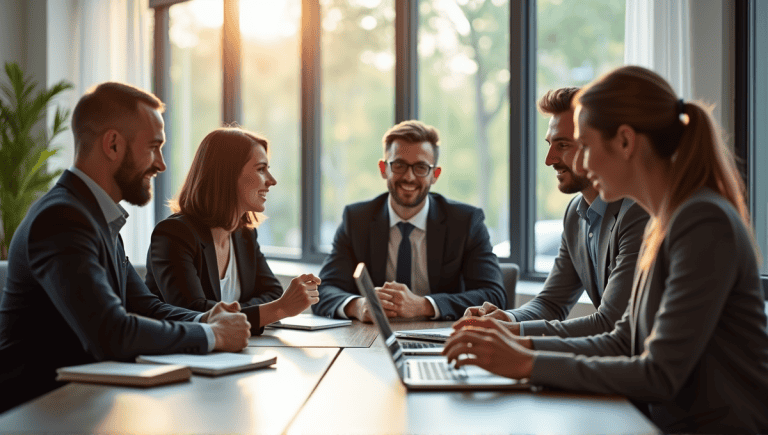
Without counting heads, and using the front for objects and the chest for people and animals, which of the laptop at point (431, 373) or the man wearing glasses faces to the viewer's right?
the laptop

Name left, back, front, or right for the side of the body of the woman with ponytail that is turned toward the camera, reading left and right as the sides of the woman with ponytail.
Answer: left

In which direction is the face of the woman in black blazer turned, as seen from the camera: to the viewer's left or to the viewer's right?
to the viewer's right

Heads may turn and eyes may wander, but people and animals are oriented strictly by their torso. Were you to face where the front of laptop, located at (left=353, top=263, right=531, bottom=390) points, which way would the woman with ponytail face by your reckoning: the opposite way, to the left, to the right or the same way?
the opposite way

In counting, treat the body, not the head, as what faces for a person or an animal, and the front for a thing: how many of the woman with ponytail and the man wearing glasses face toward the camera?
1

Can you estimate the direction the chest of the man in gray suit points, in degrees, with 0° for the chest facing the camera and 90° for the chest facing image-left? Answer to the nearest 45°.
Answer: approximately 45°

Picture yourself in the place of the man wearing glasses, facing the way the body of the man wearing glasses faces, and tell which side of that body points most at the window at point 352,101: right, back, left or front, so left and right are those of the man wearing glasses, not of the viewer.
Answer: back

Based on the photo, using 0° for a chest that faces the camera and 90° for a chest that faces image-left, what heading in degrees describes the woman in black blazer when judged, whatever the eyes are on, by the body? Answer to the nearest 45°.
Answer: approximately 315°

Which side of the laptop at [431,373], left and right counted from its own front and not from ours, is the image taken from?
right

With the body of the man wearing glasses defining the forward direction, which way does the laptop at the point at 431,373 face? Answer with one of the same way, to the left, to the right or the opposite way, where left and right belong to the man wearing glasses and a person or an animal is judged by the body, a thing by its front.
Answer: to the left

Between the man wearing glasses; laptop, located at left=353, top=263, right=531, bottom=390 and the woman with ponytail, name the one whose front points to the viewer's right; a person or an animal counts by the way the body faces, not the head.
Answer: the laptop

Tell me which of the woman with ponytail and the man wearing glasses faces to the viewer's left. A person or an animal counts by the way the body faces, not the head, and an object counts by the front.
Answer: the woman with ponytail

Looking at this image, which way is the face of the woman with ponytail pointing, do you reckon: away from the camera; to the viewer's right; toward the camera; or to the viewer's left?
to the viewer's left
